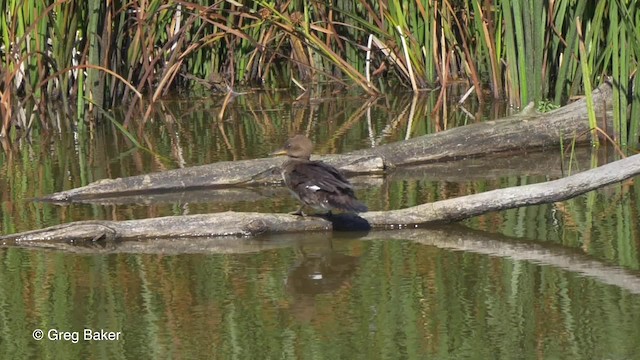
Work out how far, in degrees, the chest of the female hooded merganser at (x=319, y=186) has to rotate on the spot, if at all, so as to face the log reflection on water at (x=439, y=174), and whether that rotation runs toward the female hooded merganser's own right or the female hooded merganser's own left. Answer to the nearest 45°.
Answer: approximately 135° to the female hooded merganser's own right

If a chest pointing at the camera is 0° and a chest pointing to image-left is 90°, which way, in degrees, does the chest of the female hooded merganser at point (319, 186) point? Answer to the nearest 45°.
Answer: approximately 90°

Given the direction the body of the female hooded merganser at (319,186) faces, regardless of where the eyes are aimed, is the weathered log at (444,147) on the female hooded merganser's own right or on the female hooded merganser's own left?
on the female hooded merganser's own right
